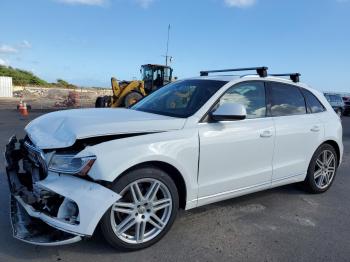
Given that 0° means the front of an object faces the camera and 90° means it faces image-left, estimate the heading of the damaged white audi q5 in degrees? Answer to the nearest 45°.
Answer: approximately 45°

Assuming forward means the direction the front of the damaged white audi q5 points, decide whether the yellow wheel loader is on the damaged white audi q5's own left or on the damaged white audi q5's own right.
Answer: on the damaged white audi q5's own right
